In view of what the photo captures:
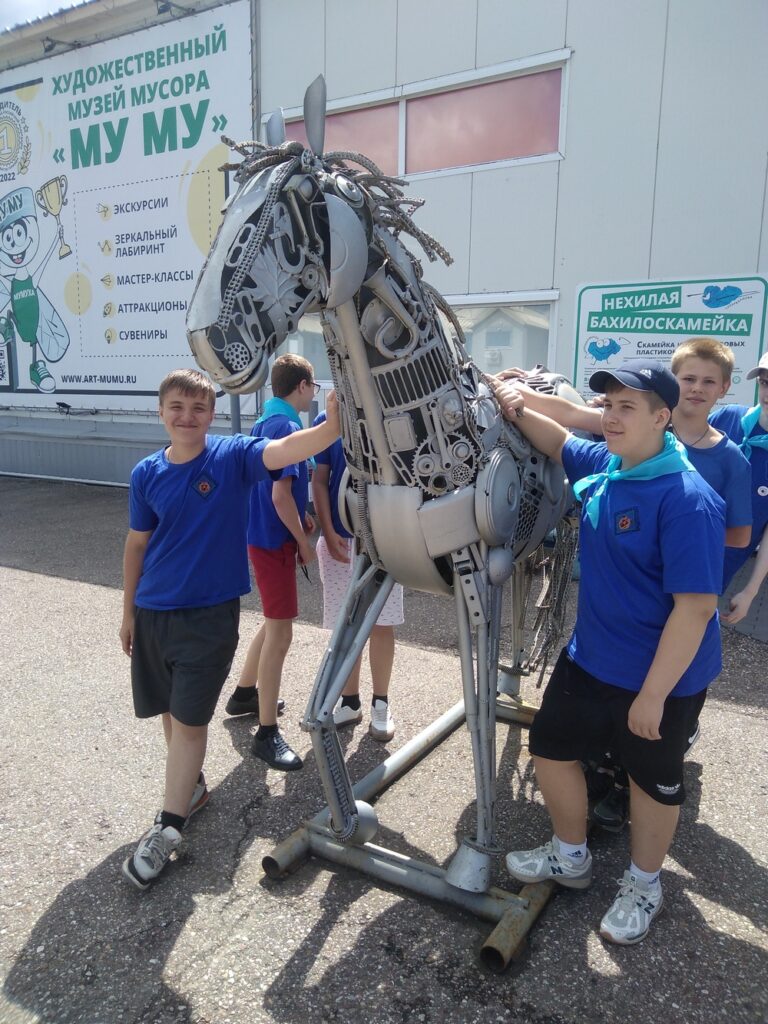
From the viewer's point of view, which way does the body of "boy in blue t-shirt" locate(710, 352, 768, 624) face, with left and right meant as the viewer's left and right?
facing the viewer and to the left of the viewer

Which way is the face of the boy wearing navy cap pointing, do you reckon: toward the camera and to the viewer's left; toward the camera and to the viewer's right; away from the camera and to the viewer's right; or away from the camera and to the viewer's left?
toward the camera and to the viewer's left

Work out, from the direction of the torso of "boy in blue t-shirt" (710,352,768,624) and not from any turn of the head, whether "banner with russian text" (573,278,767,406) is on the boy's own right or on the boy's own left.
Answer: on the boy's own right

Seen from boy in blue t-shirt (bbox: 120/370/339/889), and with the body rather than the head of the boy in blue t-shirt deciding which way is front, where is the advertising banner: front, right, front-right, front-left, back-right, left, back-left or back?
back

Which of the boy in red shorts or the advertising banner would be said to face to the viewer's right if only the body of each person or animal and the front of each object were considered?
the boy in red shorts

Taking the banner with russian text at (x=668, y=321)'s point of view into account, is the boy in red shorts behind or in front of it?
in front

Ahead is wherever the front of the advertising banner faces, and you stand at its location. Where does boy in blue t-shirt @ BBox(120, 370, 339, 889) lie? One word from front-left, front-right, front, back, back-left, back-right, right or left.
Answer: front-left

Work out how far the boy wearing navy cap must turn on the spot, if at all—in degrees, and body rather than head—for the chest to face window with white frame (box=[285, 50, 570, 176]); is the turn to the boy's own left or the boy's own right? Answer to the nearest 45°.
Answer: approximately 135° to the boy's own right

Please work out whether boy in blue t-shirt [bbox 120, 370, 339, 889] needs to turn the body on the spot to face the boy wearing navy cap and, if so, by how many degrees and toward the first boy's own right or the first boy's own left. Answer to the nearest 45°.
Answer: approximately 45° to the first boy's own left

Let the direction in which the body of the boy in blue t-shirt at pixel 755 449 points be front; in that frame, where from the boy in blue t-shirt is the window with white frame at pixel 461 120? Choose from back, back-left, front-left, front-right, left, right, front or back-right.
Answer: right
